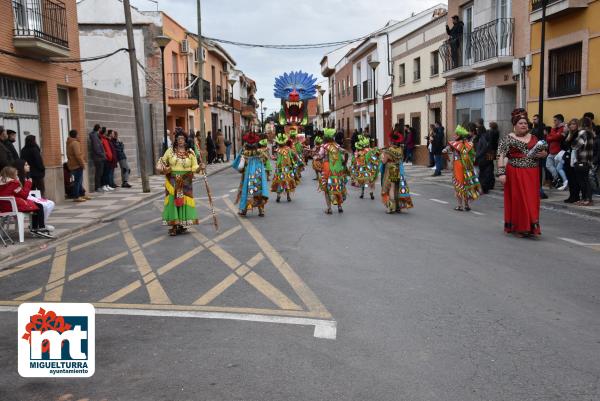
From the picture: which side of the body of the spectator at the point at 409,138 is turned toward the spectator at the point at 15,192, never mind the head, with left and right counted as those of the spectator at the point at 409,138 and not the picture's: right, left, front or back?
left

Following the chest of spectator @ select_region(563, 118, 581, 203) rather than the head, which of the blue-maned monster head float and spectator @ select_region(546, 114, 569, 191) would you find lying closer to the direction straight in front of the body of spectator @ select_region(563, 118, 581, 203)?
the blue-maned monster head float

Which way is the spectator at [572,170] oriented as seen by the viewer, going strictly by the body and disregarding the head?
to the viewer's left

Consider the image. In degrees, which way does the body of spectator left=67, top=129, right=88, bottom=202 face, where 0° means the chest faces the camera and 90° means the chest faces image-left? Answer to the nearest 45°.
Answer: approximately 270°

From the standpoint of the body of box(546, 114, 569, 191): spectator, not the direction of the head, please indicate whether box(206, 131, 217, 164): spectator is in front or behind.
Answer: in front

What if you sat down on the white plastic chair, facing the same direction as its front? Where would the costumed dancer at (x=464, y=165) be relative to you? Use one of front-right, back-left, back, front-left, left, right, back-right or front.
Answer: front

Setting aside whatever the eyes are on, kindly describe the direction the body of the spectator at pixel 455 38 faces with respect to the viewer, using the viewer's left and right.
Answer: facing to the left of the viewer

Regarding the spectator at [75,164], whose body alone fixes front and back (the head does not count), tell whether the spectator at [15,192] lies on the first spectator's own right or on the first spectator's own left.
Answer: on the first spectator's own right

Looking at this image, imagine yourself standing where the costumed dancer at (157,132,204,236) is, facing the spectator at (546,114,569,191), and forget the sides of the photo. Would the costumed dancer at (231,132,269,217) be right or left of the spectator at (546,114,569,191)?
left

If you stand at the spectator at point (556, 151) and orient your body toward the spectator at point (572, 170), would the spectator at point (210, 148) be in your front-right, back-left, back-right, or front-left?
back-right

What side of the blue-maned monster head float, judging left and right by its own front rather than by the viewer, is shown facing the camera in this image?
front

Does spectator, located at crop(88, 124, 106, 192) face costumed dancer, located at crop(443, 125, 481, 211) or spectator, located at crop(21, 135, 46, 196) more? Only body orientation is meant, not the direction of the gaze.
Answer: the costumed dancer

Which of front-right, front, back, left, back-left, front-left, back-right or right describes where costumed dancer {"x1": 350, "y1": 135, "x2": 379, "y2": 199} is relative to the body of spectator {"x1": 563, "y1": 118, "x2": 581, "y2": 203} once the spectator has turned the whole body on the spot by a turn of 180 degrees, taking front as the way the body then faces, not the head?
back

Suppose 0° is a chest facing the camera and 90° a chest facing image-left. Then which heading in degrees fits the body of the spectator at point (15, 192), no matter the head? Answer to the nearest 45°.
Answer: approximately 270°

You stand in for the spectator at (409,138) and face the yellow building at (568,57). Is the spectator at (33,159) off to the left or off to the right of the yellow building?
right

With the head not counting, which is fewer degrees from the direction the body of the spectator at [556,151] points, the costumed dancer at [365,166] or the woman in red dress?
the costumed dancer

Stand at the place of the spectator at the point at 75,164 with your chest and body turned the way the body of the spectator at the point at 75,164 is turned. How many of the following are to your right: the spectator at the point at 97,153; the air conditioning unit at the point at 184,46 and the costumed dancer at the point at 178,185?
1

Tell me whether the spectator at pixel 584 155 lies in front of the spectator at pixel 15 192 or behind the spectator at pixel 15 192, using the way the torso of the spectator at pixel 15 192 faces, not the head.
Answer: in front
